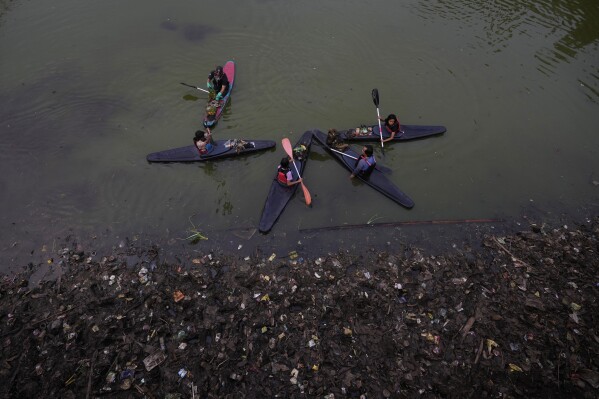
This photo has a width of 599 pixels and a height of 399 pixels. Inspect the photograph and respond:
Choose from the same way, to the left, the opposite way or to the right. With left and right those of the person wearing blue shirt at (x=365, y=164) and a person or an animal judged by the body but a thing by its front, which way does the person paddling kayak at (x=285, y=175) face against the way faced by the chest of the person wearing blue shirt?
to the right

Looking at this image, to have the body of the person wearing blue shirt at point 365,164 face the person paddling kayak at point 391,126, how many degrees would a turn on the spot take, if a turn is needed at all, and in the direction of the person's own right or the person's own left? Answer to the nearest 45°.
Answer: approximately 45° to the person's own right

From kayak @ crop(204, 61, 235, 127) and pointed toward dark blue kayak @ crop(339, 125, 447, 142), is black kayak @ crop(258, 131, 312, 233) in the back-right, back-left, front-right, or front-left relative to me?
front-right

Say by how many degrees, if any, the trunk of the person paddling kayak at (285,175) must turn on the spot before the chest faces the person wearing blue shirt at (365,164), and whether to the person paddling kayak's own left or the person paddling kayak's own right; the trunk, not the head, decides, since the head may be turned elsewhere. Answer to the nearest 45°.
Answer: approximately 45° to the person paddling kayak's own right

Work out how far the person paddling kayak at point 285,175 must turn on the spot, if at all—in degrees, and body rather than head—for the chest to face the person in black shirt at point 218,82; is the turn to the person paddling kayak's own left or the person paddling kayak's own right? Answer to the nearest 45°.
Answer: approximately 90° to the person paddling kayak's own left

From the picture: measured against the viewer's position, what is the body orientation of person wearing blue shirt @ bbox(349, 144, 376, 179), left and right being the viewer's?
facing away from the viewer and to the left of the viewer

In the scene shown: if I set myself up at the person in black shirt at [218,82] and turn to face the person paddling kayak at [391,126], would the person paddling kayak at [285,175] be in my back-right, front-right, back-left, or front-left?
front-right

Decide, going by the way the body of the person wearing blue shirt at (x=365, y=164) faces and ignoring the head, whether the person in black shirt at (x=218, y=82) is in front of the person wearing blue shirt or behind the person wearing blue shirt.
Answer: in front

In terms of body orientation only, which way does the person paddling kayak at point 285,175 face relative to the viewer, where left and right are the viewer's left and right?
facing away from the viewer and to the right of the viewer

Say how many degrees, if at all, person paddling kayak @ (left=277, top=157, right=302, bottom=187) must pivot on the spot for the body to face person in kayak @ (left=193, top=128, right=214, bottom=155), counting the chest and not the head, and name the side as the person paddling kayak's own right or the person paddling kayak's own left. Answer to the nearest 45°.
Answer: approximately 90° to the person paddling kayak's own left
